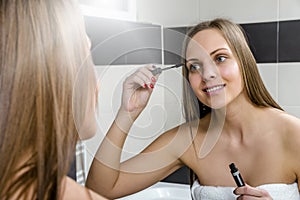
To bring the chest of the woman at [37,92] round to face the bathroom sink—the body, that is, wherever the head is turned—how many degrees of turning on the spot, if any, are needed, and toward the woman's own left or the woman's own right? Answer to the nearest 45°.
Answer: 0° — they already face it

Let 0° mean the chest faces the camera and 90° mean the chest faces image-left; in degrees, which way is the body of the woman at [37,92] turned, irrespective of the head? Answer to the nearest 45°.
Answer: approximately 225°

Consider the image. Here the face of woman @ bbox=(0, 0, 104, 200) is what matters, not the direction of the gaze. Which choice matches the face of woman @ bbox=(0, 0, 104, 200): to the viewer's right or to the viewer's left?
to the viewer's right
